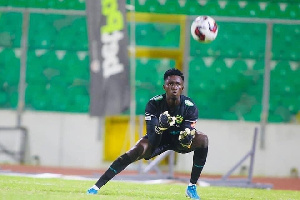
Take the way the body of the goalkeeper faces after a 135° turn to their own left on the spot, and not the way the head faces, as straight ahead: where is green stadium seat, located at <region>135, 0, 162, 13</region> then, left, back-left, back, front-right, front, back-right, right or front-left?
front-left

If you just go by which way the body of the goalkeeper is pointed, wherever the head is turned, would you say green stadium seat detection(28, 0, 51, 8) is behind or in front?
behind

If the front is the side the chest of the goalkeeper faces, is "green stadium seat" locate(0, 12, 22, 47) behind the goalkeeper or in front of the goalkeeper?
behind

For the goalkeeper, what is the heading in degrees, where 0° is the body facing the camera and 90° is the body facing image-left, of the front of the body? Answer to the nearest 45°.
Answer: approximately 0°
